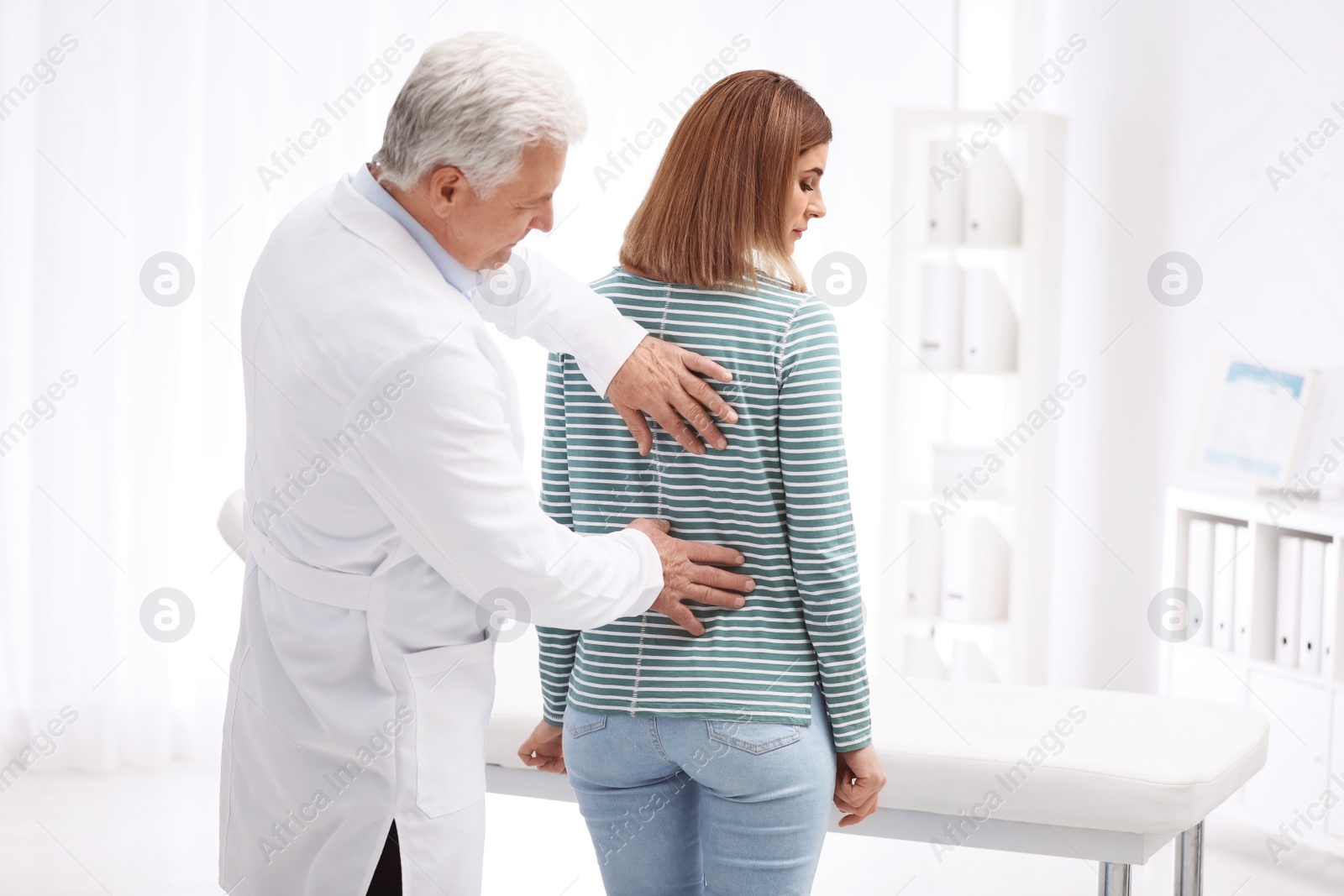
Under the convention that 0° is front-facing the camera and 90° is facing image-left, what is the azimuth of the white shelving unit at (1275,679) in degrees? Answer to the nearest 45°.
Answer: approximately 45°

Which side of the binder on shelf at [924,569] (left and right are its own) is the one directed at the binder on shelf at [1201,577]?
left

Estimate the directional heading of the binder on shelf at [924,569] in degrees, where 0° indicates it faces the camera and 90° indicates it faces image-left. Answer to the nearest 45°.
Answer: approximately 0°

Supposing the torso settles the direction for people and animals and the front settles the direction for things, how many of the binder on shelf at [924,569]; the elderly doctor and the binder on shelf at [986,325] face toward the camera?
2

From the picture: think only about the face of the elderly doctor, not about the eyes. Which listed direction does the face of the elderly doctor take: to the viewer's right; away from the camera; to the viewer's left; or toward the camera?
to the viewer's right

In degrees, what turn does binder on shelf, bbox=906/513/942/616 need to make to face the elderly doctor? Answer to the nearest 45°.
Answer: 0° — it already faces them

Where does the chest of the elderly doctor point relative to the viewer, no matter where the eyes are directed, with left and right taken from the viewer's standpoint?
facing away from the viewer and to the right of the viewer

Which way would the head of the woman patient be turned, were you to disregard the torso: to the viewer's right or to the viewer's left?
to the viewer's right

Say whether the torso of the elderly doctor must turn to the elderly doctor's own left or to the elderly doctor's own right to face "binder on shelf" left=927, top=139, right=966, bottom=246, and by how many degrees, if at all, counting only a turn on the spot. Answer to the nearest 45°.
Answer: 0° — they already face it
